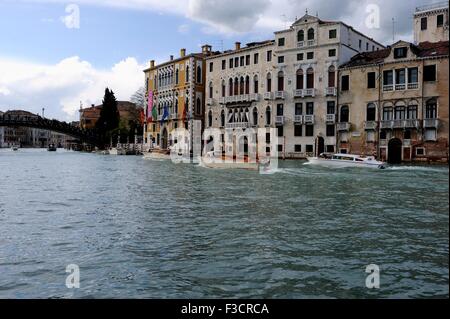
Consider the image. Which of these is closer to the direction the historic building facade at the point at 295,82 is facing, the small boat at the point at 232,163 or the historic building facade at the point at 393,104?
the small boat

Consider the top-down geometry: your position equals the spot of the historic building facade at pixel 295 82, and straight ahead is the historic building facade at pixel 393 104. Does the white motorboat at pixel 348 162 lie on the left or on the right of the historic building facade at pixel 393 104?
right

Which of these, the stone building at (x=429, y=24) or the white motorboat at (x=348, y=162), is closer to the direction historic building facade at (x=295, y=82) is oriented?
the white motorboat

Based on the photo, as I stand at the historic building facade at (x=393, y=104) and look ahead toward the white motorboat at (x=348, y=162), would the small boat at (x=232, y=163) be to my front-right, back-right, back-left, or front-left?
front-right

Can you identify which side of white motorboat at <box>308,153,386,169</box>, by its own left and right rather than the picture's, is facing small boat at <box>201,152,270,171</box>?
front

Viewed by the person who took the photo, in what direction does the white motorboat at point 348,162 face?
facing to the left of the viewer

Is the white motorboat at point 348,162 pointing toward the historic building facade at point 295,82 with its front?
no

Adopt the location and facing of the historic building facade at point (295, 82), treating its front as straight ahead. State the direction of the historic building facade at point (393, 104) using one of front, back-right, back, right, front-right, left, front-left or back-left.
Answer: left

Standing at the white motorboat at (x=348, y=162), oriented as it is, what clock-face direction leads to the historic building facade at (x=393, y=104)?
The historic building facade is roughly at 4 o'clock from the white motorboat.

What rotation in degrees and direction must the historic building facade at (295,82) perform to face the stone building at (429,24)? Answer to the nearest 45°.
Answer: approximately 135° to its left

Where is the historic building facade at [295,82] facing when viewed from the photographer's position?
facing the viewer and to the left of the viewer
